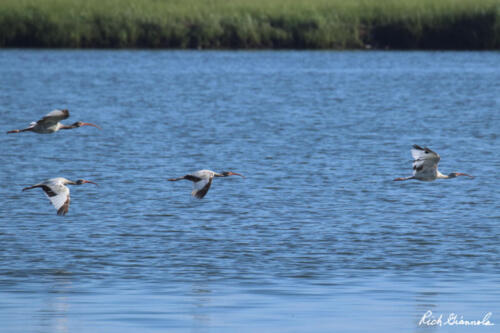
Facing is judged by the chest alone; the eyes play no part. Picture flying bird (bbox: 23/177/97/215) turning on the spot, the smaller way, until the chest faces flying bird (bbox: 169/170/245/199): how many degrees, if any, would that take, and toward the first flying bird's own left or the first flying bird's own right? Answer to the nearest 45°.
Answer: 0° — it already faces it

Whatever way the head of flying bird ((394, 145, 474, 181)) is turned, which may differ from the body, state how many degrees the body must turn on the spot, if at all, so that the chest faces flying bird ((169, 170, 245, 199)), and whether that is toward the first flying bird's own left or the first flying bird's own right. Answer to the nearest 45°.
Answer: approximately 135° to the first flying bird's own right

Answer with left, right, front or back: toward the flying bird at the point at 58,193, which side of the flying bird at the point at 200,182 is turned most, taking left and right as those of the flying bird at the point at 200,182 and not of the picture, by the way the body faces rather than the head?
back

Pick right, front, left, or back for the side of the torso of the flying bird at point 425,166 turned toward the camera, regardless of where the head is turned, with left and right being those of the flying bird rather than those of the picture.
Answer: right

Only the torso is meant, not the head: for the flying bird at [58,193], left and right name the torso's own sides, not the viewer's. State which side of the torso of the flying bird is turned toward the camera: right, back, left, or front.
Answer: right

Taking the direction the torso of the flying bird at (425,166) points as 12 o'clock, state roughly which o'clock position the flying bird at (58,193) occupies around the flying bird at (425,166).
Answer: the flying bird at (58,193) is roughly at 5 o'clock from the flying bird at (425,166).

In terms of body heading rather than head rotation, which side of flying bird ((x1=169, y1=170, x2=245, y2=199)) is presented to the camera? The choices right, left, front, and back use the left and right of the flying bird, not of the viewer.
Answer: right
